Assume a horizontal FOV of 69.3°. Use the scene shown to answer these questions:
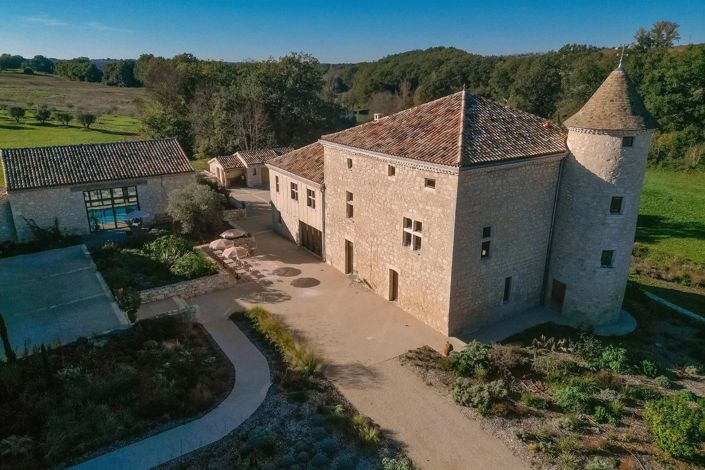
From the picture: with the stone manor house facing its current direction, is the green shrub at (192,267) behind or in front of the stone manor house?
in front

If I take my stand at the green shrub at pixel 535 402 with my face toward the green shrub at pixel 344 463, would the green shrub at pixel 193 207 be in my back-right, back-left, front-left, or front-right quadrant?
front-right

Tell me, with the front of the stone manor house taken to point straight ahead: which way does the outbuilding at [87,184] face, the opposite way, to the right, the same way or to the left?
to the left

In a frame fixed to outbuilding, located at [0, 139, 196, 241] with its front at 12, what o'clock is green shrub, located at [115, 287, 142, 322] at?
The green shrub is roughly at 12 o'clock from the outbuilding.

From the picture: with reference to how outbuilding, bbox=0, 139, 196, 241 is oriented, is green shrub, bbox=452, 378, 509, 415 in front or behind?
in front

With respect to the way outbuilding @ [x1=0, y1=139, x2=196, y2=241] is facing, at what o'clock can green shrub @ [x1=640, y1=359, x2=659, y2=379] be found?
The green shrub is roughly at 11 o'clock from the outbuilding.

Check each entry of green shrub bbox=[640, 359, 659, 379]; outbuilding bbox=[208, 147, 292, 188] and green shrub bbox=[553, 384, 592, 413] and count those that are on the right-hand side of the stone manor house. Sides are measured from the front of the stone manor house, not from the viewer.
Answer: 1

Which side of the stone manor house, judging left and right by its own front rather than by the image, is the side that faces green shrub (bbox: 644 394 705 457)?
left

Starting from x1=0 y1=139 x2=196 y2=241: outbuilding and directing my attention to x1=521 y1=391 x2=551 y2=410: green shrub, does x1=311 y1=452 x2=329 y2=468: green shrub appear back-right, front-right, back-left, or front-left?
front-right

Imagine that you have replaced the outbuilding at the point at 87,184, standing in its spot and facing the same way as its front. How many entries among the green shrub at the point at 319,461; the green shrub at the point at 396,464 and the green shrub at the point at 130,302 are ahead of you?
3

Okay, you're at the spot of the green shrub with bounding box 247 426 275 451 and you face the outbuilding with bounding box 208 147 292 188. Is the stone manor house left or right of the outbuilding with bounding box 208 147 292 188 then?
right

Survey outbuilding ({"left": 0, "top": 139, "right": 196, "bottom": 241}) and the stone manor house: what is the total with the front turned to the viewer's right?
0

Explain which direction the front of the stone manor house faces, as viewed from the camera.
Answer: facing the viewer and to the left of the viewer
